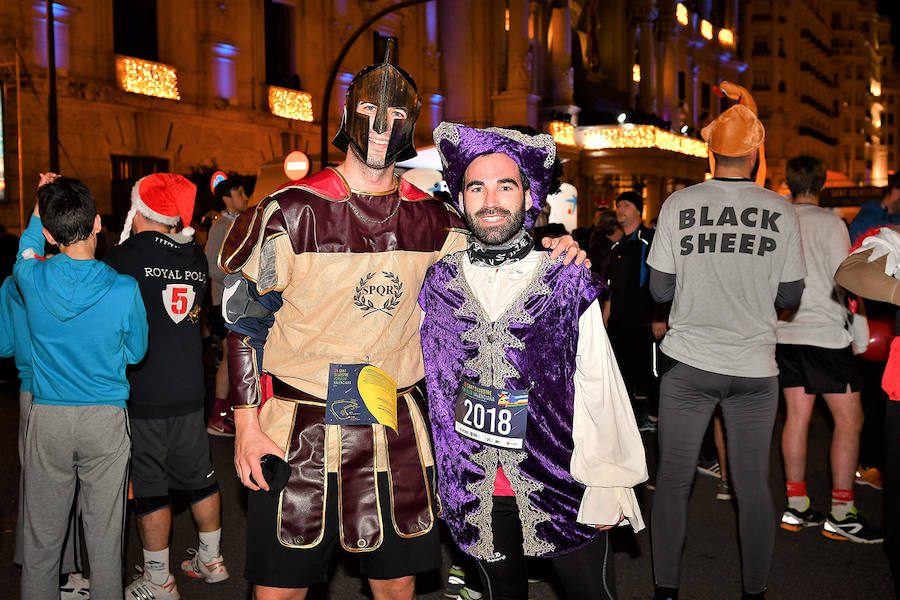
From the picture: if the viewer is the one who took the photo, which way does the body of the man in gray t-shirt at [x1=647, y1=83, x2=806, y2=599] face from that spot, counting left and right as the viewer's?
facing away from the viewer

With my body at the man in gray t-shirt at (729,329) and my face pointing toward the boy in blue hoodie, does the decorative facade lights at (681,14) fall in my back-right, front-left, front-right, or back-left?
back-right

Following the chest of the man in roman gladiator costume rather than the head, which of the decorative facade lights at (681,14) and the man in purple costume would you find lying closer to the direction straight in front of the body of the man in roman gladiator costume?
the man in purple costume

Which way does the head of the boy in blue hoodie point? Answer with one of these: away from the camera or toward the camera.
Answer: away from the camera

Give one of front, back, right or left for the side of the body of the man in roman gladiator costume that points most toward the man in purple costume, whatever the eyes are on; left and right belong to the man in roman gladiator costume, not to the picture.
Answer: left

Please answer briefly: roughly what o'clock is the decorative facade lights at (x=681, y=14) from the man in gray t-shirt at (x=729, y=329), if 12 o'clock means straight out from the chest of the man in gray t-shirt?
The decorative facade lights is roughly at 12 o'clock from the man in gray t-shirt.

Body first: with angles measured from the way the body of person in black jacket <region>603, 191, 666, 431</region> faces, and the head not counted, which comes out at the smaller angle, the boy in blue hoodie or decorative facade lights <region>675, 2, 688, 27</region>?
the boy in blue hoodie

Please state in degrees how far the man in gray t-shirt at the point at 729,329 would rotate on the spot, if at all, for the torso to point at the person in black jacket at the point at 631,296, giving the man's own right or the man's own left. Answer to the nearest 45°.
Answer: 0° — they already face them

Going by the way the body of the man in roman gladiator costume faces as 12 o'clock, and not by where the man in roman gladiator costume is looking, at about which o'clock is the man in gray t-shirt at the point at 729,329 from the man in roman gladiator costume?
The man in gray t-shirt is roughly at 8 o'clock from the man in roman gladiator costume.

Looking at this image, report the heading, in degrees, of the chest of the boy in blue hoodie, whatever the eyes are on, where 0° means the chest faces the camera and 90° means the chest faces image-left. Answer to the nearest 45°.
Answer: approximately 180°

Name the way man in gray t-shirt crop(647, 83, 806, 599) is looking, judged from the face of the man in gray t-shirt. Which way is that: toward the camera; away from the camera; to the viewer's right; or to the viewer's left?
away from the camera
